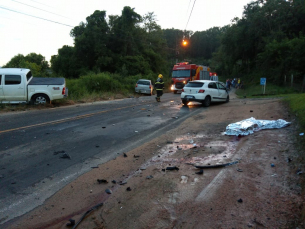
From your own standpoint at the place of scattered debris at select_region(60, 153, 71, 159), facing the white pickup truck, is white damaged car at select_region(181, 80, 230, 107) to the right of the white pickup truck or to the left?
right

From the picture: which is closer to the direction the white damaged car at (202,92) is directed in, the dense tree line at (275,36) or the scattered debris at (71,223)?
the dense tree line

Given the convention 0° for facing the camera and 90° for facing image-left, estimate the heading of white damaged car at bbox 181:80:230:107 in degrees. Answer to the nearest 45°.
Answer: approximately 225°

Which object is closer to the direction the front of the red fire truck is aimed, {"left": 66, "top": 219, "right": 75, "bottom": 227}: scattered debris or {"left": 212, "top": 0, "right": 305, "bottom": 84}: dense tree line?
the scattered debris

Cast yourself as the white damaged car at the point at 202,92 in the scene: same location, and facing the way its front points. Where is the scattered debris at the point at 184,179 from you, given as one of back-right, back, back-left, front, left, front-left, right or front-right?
back-right

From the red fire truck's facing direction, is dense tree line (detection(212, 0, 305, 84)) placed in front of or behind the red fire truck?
behind

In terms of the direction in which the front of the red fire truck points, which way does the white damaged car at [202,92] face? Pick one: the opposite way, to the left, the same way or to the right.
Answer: the opposite way
